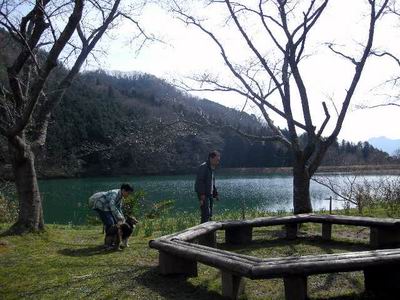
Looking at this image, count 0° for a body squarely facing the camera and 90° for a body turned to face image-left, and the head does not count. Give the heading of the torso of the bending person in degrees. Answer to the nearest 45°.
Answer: approximately 270°

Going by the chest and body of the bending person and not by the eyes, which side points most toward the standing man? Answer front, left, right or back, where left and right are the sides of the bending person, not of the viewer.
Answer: front

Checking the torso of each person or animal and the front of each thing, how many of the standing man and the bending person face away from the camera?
0
